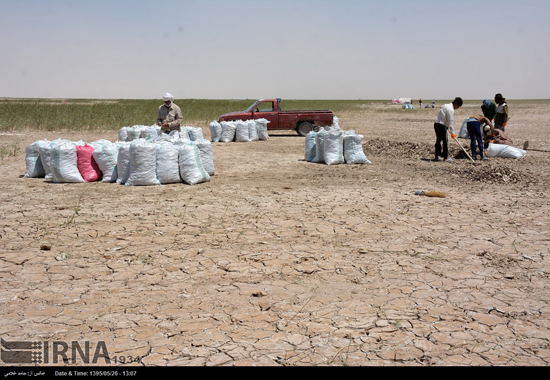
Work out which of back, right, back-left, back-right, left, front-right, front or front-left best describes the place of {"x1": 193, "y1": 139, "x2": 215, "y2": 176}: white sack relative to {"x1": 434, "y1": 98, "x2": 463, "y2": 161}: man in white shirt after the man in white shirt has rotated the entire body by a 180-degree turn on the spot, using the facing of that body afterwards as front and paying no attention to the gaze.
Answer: front-left

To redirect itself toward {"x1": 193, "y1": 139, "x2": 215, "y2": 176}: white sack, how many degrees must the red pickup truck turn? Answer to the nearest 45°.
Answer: approximately 90° to its left

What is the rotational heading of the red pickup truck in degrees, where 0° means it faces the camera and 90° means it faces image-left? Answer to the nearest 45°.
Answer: approximately 90°

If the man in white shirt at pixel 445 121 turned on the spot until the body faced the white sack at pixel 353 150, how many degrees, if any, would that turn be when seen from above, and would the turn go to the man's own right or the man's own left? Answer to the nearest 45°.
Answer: approximately 180°

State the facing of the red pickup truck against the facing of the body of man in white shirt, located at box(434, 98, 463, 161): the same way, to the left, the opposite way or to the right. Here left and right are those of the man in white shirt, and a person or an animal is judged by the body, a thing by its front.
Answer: the opposite way

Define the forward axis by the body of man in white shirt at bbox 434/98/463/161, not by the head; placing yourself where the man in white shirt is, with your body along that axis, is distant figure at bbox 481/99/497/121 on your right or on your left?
on your left

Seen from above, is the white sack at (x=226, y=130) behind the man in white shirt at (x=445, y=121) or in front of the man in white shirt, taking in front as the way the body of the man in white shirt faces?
behind

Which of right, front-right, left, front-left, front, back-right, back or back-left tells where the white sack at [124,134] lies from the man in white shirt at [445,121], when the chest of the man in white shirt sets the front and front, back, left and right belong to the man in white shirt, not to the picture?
back

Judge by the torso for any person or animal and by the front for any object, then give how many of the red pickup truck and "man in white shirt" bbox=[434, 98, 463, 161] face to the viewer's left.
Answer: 1

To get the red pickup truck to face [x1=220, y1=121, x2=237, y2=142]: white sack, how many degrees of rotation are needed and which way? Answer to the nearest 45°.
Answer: approximately 45° to its left

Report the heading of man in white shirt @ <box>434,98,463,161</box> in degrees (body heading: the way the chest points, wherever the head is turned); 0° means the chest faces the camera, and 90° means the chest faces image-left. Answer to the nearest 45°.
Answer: approximately 270°

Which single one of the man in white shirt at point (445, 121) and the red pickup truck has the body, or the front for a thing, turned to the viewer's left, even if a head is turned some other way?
the red pickup truck

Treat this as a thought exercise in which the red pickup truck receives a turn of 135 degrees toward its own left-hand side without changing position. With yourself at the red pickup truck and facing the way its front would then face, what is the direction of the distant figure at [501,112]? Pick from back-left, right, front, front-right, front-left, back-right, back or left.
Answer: front

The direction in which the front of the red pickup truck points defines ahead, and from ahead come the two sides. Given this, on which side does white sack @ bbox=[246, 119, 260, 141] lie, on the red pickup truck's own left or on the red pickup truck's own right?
on the red pickup truck's own left

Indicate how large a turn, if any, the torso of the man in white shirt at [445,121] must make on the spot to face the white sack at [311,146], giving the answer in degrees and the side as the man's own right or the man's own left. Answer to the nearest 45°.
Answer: approximately 180°
